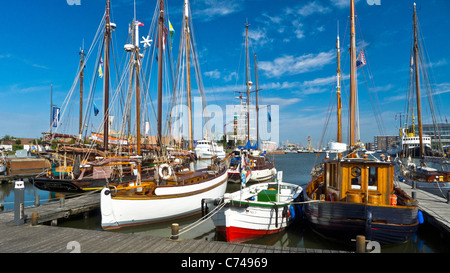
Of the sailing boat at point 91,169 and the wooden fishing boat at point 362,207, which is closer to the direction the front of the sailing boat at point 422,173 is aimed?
the sailing boat

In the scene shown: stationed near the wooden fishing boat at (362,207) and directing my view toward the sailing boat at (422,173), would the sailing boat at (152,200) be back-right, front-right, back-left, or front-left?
back-left

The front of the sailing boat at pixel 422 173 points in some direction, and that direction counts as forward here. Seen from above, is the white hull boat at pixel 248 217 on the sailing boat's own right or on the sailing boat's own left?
on the sailing boat's own left

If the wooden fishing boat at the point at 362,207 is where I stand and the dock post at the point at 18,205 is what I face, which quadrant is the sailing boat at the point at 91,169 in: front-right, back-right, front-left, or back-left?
front-right

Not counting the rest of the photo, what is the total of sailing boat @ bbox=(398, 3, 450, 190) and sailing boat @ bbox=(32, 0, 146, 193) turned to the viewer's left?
1

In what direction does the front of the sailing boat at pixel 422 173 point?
to the viewer's left
